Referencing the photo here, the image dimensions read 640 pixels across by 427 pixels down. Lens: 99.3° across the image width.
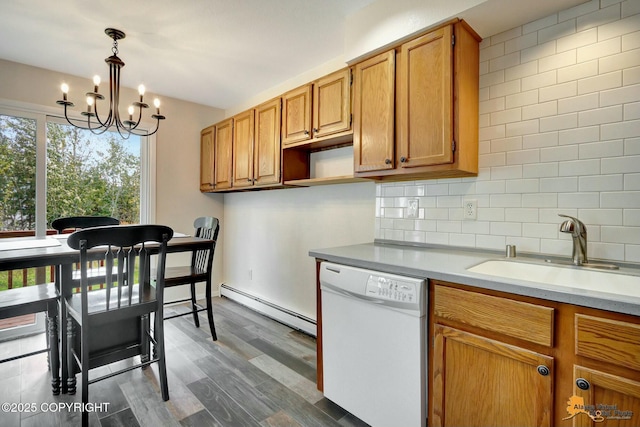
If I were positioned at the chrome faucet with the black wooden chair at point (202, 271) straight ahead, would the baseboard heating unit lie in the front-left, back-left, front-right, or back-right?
front-right

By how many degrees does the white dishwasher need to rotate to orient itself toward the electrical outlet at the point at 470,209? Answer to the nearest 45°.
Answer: approximately 180°

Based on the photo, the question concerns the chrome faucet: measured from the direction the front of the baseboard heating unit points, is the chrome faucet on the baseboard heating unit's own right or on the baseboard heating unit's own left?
on the baseboard heating unit's own left

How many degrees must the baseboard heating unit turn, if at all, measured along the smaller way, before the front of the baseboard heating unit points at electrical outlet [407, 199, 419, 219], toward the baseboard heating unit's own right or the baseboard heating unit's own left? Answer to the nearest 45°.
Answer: approximately 90° to the baseboard heating unit's own left

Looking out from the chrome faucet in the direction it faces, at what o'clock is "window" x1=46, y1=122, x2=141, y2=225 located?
The window is roughly at 1 o'clock from the chrome faucet.

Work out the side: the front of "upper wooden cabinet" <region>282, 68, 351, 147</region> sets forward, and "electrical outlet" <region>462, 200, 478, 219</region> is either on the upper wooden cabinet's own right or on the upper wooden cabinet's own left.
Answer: on the upper wooden cabinet's own left

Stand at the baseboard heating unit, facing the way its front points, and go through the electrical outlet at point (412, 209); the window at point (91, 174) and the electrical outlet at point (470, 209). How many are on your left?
2

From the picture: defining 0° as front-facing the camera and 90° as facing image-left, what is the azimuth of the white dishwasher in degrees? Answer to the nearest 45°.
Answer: approximately 45°

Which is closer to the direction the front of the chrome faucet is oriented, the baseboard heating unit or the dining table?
the dining table

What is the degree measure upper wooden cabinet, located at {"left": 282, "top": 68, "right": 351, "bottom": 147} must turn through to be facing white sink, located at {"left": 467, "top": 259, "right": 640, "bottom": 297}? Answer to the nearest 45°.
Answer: approximately 90° to its left

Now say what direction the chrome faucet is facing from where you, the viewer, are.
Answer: facing the viewer and to the left of the viewer

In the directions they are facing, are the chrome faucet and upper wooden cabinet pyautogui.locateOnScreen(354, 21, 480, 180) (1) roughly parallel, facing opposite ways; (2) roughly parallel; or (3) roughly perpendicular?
roughly parallel

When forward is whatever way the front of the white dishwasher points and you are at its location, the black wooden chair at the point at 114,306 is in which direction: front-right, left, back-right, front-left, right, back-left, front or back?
front-right

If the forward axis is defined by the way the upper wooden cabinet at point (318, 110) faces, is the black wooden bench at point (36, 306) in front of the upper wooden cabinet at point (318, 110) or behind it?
in front

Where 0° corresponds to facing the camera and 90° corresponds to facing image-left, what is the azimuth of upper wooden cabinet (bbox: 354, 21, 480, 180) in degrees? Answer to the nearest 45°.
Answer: approximately 45°

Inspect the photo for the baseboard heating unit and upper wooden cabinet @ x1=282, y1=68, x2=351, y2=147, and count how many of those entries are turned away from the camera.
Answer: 0

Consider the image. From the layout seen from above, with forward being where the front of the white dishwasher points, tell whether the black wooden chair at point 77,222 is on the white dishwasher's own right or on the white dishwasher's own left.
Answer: on the white dishwasher's own right
